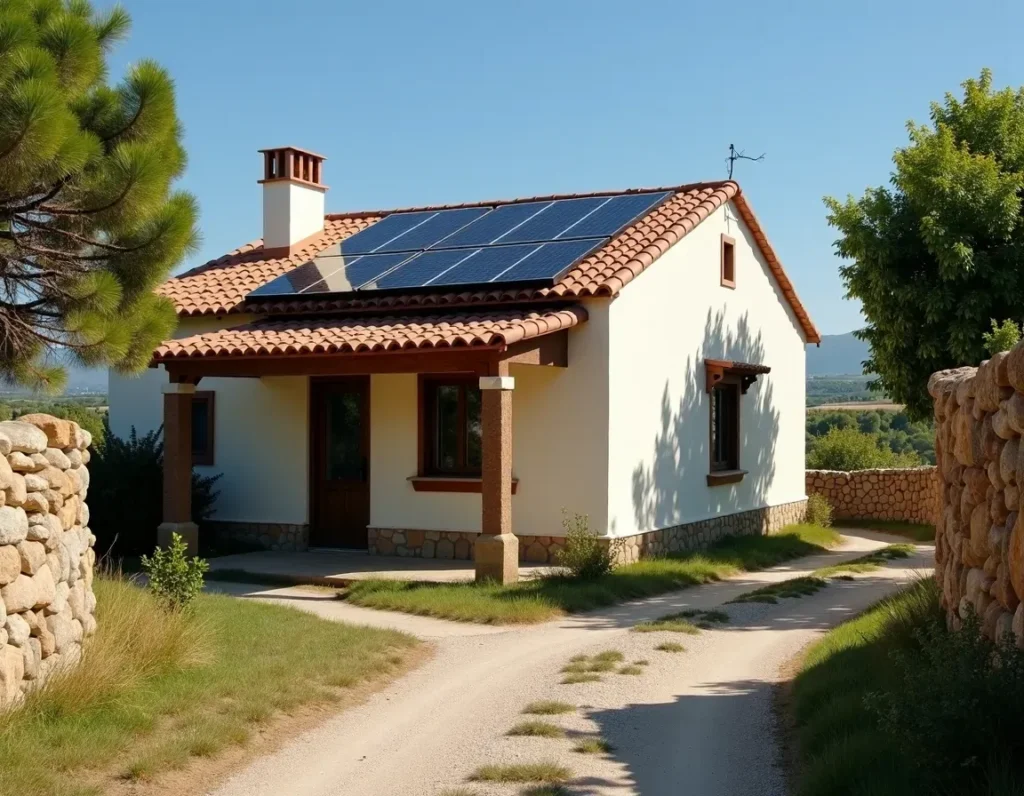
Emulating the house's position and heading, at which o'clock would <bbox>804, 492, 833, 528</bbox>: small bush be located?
The small bush is roughly at 8 o'clock from the house.

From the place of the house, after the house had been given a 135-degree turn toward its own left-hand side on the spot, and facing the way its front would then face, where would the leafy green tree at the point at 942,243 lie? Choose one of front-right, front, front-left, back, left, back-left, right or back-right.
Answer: front

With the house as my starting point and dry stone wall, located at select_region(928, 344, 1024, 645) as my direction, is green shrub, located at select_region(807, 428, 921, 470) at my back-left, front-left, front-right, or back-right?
back-left

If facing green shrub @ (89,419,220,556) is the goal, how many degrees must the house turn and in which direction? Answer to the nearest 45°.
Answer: approximately 45° to its right

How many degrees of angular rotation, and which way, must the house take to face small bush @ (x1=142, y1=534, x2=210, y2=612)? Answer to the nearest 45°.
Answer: approximately 45° to its left

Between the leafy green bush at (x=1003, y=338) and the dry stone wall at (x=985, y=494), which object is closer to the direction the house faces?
the dry stone wall

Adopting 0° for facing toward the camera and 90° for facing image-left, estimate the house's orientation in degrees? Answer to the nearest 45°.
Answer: approximately 45°

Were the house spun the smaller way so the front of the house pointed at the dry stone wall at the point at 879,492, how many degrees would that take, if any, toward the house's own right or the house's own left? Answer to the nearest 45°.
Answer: approximately 180°

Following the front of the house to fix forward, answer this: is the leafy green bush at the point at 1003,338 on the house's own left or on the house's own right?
on the house's own left

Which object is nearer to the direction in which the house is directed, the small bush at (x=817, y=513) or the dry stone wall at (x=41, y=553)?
the dry stone wall
